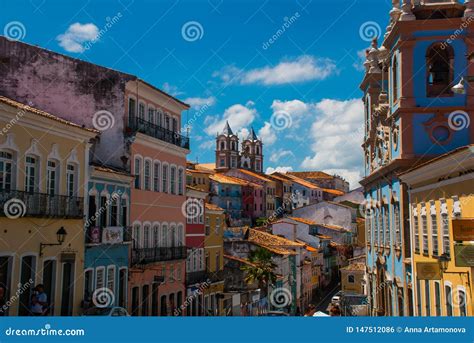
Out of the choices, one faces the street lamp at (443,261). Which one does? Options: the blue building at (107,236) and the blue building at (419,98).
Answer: the blue building at (107,236)

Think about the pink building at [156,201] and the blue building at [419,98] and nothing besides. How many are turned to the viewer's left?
1

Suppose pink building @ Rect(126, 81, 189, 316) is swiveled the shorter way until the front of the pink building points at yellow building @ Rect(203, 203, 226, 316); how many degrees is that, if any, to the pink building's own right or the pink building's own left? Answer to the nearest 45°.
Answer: approximately 135° to the pink building's own left

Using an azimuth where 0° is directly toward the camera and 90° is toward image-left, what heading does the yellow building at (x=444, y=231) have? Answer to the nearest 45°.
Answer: approximately 45°

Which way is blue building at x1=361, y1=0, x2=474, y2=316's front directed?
to the viewer's left

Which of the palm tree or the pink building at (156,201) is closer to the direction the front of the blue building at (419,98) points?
the pink building

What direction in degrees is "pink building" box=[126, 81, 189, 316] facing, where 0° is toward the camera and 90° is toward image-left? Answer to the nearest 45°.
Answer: approximately 315°

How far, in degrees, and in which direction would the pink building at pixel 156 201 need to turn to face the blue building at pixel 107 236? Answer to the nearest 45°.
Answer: approximately 45° to its right

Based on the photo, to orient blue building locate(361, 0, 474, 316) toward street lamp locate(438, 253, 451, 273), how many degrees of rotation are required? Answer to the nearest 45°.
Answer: approximately 90° to its left

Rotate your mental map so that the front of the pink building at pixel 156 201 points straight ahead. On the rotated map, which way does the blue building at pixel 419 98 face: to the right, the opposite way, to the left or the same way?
the opposite way
